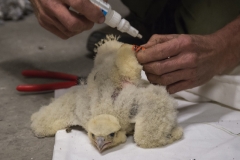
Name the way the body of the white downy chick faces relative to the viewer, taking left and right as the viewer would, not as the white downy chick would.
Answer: facing the viewer
